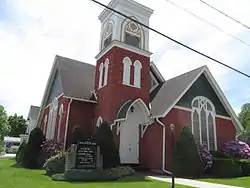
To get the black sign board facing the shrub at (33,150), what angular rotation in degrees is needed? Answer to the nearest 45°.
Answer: approximately 135° to its right

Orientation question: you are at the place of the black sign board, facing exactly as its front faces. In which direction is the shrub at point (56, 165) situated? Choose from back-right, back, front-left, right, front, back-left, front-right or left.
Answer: back-right

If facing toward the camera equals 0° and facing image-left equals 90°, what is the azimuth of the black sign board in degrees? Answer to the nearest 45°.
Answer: approximately 0°

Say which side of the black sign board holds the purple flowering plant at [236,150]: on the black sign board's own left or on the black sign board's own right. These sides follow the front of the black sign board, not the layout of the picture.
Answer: on the black sign board's own left

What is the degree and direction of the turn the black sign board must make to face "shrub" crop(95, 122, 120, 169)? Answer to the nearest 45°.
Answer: approximately 135° to its left
